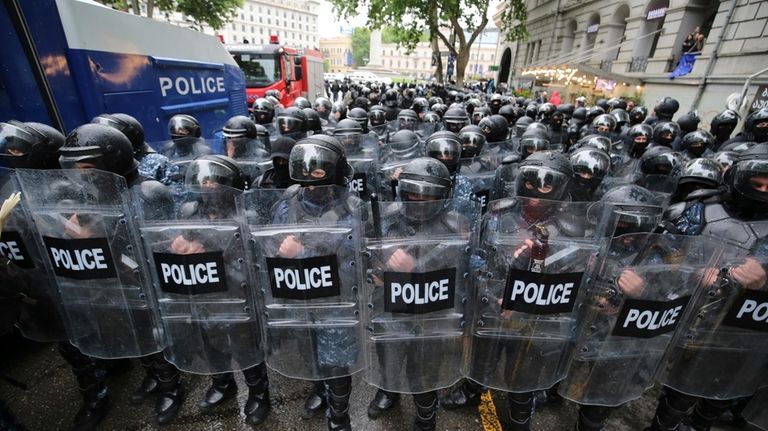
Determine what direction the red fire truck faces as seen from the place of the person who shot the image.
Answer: facing the viewer and to the left of the viewer
